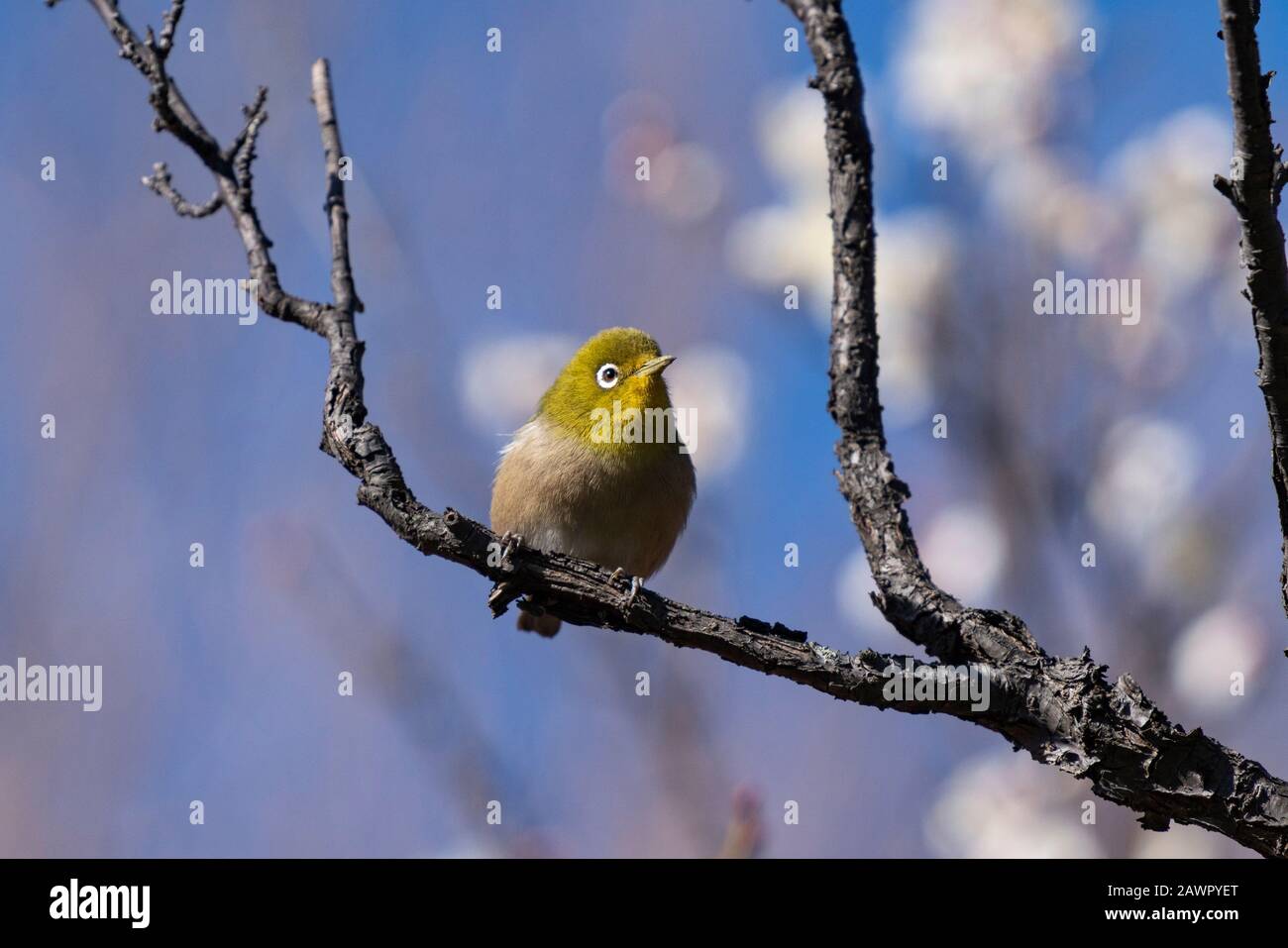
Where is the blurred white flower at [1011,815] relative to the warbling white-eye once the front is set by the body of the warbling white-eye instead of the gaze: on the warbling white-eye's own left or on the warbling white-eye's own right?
on the warbling white-eye's own left

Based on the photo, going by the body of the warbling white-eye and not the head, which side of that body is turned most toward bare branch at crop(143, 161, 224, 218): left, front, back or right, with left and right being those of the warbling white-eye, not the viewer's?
right

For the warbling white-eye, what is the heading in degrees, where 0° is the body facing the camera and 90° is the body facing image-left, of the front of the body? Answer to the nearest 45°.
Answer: approximately 315°
